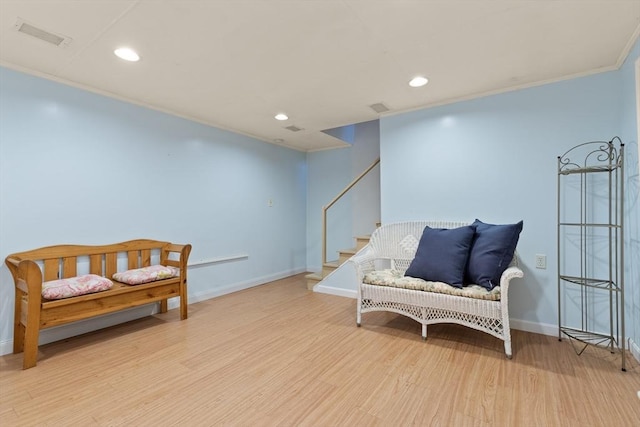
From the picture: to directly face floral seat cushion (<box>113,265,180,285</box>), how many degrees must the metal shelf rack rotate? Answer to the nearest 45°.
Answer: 0° — it already faces it

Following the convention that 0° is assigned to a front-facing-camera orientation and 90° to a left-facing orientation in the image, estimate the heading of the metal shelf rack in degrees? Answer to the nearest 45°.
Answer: approximately 45°

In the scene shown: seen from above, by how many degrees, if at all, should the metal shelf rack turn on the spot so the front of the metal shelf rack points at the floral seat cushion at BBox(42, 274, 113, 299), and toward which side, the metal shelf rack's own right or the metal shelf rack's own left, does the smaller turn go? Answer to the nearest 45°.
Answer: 0° — it already faces it

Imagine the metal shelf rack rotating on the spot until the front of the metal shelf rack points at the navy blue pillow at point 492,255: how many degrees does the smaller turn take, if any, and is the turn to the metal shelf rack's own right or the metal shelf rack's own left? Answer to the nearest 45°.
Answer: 0° — it already faces it
